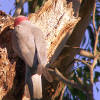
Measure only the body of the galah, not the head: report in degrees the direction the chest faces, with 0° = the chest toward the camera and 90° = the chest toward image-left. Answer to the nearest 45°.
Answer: approximately 135°
